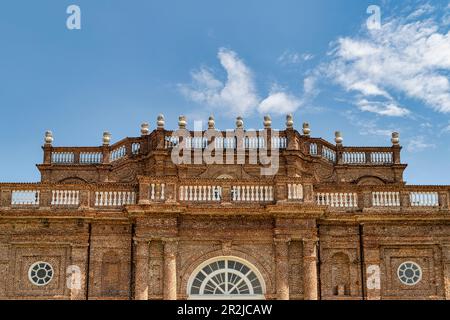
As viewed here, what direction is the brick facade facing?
toward the camera
